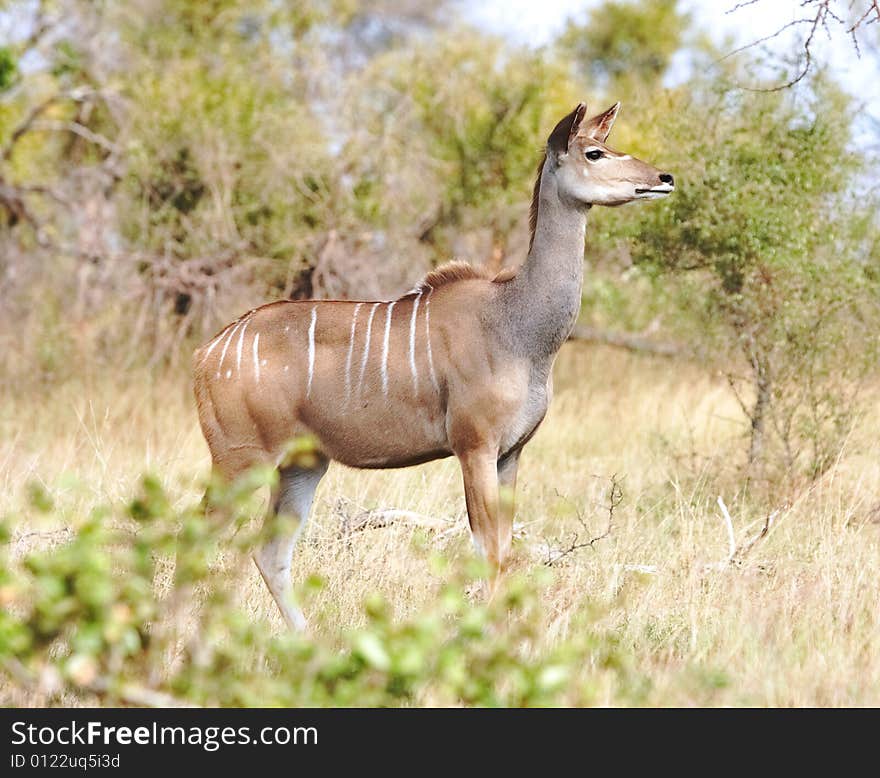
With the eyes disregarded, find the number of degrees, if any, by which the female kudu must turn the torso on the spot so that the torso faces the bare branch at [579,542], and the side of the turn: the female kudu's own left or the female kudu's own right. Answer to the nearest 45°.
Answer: approximately 45° to the female kudu's own left

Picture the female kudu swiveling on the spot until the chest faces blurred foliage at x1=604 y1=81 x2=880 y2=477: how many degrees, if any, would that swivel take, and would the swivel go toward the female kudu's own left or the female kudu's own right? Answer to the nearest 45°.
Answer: approximately 45° to the female kudu's own left

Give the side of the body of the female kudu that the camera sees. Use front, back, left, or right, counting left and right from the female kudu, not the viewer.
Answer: right

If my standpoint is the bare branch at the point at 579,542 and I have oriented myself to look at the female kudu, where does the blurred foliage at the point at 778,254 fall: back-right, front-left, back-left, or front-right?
back-right
